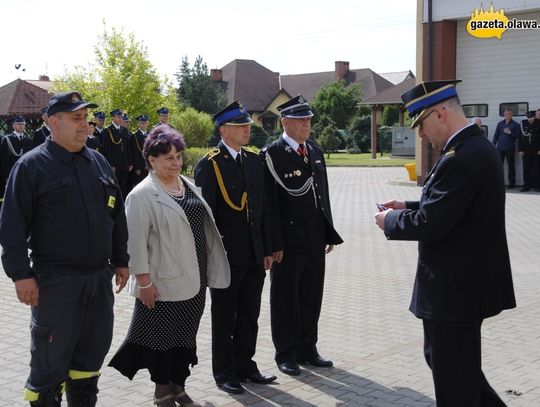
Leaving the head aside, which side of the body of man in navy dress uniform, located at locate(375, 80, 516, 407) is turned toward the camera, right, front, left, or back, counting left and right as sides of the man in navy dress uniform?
left

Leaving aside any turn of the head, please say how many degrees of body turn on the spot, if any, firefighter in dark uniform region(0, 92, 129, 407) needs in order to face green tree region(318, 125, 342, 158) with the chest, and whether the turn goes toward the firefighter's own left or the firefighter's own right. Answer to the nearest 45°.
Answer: approximately 90° to the firefighter's own left

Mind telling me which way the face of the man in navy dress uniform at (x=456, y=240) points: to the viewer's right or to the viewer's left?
to the viewer's left

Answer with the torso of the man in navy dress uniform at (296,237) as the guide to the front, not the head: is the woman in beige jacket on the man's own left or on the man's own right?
on the man's own right

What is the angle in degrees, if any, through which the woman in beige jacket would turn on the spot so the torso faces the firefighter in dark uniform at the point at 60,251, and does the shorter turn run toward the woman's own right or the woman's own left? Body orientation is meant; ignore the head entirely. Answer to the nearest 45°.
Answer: approximately 90° to the woman's own right

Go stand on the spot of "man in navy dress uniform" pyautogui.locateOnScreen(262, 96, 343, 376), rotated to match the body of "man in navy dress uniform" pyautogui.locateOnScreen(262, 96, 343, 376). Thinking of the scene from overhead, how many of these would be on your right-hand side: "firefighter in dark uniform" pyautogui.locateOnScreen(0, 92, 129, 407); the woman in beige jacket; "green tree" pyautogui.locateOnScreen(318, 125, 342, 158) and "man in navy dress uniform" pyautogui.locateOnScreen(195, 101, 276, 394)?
3

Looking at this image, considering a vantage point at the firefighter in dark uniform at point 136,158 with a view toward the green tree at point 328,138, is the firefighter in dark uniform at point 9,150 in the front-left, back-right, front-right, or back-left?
back-left
